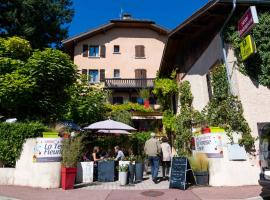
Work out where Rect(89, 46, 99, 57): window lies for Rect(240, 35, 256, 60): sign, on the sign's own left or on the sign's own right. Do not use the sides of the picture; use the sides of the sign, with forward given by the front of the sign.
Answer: on the sign's own right

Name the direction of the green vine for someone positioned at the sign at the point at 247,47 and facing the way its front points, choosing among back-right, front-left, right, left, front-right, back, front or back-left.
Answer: right

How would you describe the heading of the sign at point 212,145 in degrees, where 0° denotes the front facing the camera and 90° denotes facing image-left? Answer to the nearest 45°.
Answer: approximately 0°

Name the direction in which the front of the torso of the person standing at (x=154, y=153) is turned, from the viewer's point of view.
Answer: away from the camera

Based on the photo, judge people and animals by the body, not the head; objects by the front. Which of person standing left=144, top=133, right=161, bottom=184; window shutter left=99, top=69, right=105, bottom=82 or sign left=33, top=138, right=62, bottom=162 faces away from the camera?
the person standing

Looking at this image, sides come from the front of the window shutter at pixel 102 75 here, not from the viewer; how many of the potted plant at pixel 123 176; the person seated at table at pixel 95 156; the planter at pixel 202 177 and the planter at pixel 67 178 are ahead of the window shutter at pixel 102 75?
4

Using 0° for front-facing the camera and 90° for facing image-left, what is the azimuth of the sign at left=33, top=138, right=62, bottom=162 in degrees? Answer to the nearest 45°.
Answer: approximately 0°

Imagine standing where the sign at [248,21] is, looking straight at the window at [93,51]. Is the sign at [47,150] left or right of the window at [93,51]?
left

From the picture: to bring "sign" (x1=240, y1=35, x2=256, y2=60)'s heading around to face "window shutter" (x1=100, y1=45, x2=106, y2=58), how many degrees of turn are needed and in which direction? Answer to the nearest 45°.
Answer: approximately 90° to its right

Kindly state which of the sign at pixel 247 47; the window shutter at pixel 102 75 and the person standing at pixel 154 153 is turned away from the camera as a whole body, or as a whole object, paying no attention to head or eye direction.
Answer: the person standing

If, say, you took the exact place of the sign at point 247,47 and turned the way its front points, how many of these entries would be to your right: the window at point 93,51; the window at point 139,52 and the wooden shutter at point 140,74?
3

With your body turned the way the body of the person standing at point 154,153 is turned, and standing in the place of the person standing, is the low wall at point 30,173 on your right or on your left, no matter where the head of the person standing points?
on your left
